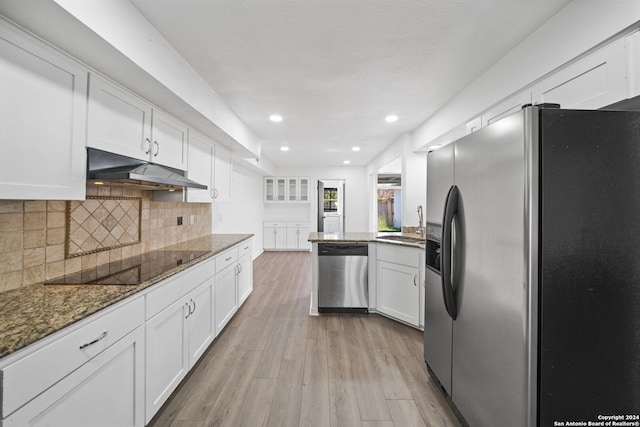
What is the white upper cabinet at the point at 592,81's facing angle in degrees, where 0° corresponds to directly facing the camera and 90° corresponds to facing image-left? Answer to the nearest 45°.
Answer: approximately 45°

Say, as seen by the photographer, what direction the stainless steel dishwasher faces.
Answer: facing the viewer

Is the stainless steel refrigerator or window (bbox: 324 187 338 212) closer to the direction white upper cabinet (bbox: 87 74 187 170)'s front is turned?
the stainless steel refrigerator

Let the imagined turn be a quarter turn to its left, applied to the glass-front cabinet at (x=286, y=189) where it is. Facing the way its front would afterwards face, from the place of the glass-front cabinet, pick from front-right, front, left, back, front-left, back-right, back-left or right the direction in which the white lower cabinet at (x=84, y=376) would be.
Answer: right

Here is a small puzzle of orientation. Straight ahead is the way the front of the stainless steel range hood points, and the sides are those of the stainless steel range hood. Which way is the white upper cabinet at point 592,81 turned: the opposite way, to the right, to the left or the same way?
the opposite way

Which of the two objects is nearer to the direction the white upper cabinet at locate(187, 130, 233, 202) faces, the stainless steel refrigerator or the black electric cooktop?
the stainless steel refrigerator

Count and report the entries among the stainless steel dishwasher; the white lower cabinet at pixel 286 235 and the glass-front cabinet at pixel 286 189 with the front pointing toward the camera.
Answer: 3

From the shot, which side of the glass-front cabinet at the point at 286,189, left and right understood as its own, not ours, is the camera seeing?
front

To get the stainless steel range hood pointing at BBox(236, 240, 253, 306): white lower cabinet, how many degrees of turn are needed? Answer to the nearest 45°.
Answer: approximately 90° to its left

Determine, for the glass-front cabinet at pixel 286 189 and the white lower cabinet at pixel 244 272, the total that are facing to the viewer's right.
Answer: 1

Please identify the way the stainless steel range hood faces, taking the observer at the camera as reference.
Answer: facing the viewer and to the right of the viewer

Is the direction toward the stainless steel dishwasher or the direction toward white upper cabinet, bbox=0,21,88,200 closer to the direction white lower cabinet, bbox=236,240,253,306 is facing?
the stainless steel dishwasher

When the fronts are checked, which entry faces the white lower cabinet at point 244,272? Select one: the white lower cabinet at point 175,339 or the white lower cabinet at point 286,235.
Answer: the white lower cabinet at point 286,235

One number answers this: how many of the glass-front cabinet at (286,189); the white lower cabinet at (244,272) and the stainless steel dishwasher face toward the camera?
2

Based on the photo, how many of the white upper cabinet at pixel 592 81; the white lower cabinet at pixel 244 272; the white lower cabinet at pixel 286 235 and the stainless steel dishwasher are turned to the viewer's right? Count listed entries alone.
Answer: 1

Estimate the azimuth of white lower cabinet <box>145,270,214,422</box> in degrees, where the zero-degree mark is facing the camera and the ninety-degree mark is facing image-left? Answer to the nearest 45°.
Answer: approximately 315°
